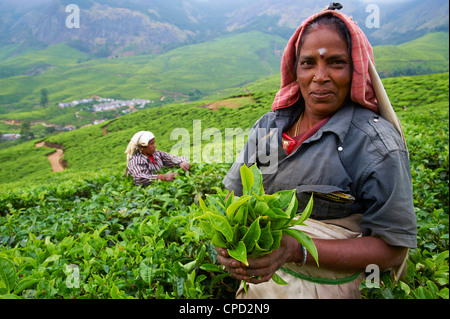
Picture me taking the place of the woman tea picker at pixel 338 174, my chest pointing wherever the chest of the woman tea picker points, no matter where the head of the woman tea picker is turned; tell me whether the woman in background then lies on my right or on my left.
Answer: on my right

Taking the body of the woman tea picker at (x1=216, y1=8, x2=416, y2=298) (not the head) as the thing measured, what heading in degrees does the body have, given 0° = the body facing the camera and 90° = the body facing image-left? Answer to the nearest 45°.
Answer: approximately 45°

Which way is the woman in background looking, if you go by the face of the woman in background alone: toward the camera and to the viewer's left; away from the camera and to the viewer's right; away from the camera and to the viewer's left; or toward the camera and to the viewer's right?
toward the camera and to the viewer's right
